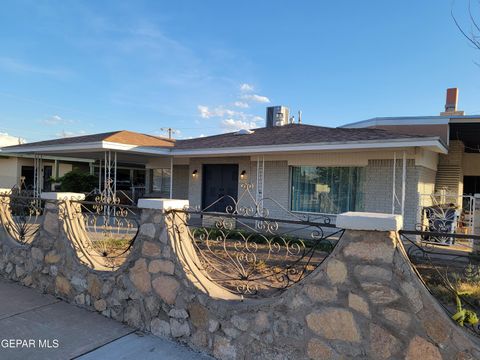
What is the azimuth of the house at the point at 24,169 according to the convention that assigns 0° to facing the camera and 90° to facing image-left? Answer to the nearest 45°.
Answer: approximately 0°

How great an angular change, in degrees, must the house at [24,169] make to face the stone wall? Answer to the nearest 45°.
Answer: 0° — it already faces it

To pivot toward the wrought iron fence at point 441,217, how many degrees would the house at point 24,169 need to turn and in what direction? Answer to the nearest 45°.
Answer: approximately 45° to its left
